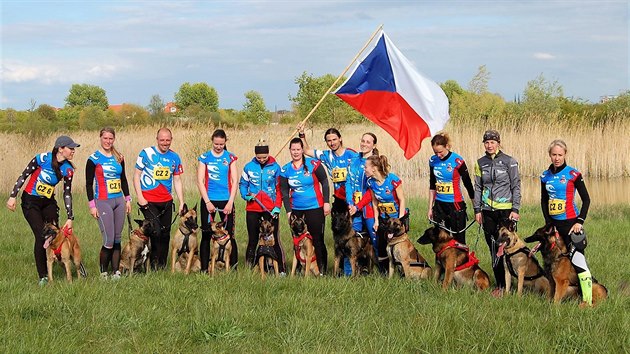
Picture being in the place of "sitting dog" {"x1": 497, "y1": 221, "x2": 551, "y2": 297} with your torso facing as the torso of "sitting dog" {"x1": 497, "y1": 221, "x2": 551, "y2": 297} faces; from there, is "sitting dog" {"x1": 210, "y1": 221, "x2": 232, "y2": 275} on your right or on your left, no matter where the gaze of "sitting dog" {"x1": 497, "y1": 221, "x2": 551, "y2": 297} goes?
on your right

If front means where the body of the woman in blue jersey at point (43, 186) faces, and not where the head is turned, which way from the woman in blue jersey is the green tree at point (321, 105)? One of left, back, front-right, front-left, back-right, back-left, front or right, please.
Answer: left

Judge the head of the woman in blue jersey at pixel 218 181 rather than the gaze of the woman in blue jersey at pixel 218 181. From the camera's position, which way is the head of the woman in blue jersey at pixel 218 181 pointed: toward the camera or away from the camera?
toward the camera

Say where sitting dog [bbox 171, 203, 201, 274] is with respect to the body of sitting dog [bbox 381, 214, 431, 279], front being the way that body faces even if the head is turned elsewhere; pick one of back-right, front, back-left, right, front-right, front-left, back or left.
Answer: front-right

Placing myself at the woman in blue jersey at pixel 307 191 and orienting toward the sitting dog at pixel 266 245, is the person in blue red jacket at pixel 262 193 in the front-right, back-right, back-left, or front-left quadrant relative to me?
front-right

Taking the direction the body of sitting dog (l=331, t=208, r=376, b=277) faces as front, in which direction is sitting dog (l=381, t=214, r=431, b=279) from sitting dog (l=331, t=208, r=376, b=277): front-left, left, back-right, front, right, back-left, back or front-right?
left

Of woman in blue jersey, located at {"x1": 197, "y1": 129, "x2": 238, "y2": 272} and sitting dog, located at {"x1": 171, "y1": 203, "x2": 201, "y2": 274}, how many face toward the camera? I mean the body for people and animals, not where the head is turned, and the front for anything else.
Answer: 2

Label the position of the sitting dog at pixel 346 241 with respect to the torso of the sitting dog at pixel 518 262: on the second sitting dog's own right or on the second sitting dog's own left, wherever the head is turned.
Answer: on the second sitting dog's own right

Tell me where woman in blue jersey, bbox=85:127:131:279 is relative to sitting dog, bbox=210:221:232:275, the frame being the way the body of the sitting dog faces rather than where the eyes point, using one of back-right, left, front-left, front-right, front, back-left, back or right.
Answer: right

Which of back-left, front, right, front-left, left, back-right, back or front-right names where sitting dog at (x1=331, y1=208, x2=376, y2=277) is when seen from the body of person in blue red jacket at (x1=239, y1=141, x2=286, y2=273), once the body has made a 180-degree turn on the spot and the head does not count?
right

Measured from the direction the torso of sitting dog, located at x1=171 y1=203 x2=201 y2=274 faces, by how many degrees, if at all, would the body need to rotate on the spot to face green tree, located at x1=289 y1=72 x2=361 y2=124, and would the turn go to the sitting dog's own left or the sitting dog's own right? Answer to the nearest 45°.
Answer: approximately 180°

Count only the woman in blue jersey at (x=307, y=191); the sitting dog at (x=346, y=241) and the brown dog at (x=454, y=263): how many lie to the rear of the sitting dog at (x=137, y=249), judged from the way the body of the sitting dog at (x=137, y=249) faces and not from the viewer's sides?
0

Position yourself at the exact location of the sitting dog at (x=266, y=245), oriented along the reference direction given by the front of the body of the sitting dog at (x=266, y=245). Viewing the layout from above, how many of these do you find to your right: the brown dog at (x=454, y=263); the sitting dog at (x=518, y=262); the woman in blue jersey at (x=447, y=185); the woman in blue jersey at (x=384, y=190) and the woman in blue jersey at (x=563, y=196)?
0

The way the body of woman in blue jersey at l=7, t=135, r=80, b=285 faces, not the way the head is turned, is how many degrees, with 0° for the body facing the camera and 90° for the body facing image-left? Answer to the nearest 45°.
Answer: approximately 315°

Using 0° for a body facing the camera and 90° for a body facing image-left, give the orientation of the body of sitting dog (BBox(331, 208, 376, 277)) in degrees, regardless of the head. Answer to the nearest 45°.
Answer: approximately 45°

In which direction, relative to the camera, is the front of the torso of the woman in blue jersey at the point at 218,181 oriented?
toward the camera

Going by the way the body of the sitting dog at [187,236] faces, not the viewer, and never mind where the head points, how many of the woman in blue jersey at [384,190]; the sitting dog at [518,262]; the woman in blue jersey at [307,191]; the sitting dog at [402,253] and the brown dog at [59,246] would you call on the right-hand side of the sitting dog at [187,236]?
1

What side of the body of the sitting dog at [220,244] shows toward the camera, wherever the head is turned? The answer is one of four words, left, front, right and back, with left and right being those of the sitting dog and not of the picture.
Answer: front

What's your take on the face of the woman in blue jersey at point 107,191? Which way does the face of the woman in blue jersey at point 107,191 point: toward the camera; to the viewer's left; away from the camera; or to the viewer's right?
toward the camera
